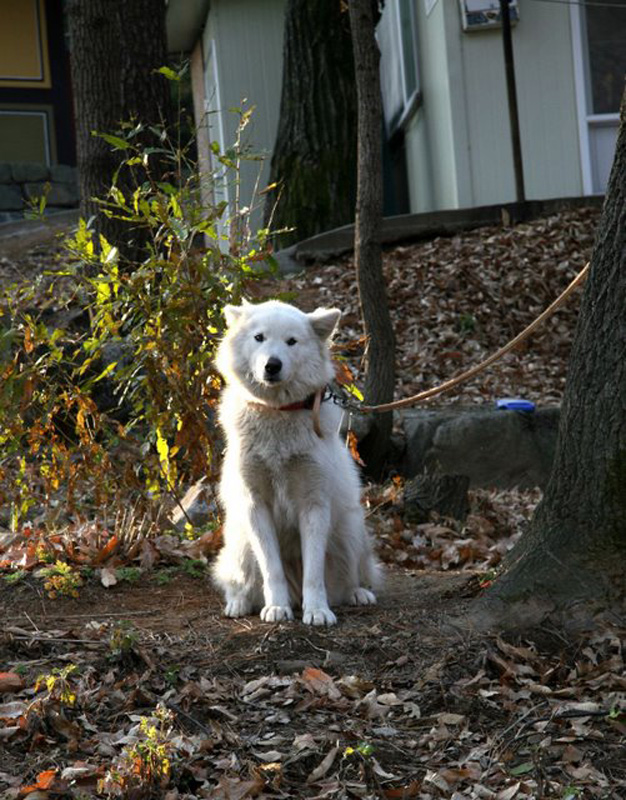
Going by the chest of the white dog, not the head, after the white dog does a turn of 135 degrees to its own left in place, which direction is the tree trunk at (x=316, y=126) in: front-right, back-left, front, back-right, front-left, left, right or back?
front-left

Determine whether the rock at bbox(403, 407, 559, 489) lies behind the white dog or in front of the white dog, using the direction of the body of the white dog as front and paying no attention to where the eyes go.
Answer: behind

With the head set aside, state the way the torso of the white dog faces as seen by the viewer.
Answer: toward the camera

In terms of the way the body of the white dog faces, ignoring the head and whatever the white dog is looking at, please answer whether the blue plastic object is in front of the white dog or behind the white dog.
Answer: behind

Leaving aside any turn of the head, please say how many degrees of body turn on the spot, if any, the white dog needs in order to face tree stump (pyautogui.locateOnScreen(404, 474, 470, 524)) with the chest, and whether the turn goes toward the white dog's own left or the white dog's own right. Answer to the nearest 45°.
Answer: approximately 180°

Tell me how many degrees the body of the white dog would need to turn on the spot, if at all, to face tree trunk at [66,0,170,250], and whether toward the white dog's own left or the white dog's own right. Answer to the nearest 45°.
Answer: approximately 180°

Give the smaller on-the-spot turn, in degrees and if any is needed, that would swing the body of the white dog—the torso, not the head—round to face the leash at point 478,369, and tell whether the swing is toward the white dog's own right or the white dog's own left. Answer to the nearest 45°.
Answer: approximately 90° to the white dog's own left

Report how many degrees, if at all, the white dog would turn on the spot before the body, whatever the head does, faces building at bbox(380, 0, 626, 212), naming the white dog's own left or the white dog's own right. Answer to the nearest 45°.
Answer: approximately 180°
